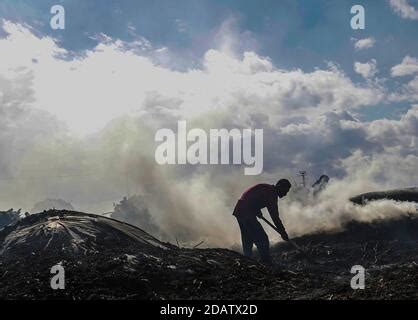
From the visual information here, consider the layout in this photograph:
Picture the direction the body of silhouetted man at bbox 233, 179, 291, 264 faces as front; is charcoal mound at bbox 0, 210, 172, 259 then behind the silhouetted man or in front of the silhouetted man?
behind

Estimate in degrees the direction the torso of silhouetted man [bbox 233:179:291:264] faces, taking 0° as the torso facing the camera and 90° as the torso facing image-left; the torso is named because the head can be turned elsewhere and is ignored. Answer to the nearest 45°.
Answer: approximately 270°

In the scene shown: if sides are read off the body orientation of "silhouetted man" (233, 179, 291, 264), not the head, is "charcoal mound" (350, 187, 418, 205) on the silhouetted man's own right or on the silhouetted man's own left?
on the silhouetted man's own left

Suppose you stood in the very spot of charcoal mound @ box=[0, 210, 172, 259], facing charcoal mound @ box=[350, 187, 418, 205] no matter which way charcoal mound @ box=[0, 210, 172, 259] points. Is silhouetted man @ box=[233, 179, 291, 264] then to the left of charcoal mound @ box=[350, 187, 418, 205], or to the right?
right
